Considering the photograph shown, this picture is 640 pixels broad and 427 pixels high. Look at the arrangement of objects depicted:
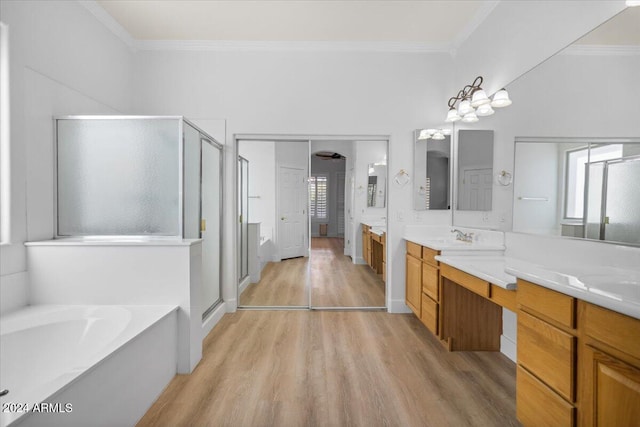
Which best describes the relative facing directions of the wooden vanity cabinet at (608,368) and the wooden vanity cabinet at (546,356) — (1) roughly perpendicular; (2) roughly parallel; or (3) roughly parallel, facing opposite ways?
roughly parallel

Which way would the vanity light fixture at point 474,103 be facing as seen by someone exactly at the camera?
facing the viewer and to the left of the viewer

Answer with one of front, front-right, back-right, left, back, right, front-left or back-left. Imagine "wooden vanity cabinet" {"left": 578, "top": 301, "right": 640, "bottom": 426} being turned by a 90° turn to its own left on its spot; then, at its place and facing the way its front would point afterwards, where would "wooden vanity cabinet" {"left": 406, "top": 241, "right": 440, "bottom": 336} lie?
back

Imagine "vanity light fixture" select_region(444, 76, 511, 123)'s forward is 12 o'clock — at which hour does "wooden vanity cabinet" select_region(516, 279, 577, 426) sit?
The wooden vanity cabinet is roughly at 10 o'clock from the vanity light fixture.

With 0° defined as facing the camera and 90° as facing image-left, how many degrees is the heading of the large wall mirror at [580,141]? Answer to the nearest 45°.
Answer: approximately 45°

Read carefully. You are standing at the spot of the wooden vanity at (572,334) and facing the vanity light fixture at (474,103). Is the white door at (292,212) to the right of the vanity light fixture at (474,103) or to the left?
left

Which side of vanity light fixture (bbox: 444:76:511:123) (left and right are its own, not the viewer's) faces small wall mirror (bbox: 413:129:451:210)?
right

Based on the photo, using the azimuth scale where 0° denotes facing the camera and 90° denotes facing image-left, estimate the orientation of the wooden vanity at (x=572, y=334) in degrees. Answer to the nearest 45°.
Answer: approximately 45°

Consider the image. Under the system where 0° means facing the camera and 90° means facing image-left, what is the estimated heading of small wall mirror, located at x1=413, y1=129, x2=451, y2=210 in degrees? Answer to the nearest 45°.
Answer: approximately 0°
